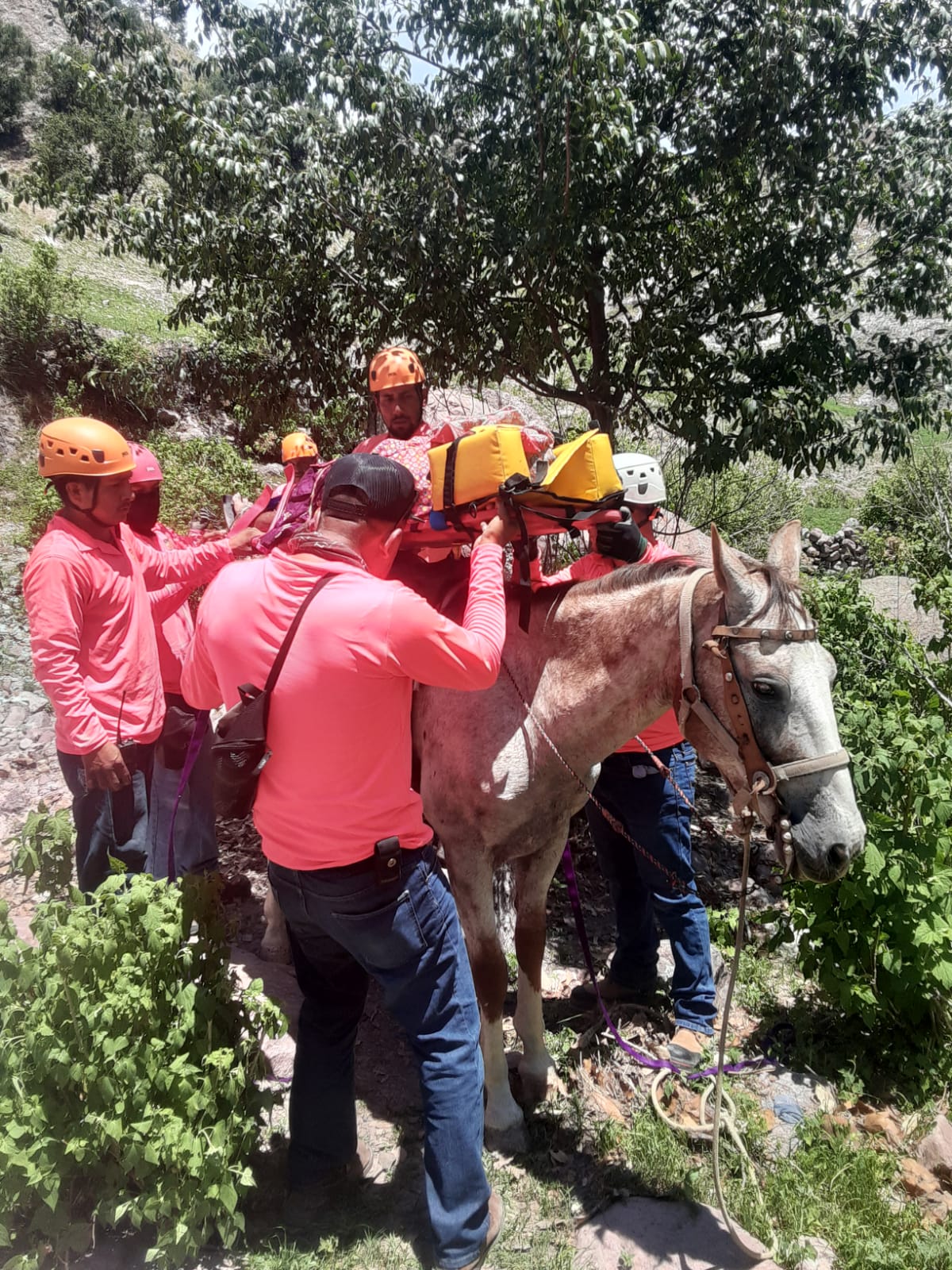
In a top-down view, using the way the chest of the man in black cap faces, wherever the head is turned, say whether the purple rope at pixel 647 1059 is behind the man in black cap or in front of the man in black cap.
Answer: in front

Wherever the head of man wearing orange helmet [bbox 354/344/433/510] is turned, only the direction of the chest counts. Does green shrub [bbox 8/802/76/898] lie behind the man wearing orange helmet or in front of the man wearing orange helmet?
in front

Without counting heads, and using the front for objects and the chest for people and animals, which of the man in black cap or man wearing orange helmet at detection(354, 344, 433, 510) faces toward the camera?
the man wearing orange helmet

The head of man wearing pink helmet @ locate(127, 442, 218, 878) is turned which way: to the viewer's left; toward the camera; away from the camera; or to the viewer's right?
to the viewer's right

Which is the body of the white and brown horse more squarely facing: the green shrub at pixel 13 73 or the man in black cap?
the man in black cap

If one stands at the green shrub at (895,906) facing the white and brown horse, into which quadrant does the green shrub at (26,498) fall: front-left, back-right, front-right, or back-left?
front-right

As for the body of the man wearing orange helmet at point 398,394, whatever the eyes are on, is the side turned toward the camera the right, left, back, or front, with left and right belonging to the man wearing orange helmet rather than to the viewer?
front

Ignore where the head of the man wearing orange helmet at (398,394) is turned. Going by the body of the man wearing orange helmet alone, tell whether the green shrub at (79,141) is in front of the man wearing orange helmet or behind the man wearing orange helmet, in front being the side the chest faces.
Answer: behind

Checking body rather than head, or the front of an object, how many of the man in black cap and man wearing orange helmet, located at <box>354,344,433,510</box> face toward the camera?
1

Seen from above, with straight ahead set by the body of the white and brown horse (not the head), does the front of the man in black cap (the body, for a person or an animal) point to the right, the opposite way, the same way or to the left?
to the left

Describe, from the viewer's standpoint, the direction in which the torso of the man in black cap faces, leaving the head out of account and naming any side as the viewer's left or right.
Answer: facing away from the viewer and to the right of the viewer

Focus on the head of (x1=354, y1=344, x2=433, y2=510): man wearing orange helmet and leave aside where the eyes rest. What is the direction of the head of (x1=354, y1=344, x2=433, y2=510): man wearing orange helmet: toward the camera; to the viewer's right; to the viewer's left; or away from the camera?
toward the camera

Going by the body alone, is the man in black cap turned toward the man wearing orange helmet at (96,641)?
no

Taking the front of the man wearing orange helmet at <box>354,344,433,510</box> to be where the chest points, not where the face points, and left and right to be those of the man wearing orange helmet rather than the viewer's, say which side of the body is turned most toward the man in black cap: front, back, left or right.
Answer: front

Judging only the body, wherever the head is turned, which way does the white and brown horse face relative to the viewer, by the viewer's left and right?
facing the viewer and to the right of the viewer

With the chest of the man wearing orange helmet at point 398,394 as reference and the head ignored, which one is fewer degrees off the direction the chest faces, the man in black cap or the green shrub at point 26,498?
the man in black cap
